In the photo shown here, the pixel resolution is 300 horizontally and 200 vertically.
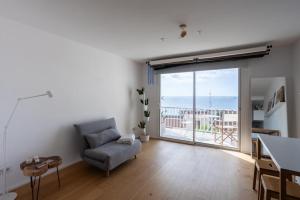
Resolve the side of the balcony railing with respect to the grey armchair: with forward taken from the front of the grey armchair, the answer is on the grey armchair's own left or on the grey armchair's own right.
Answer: on the grey armchair's own left

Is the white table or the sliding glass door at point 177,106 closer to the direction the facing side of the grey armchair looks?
the white table

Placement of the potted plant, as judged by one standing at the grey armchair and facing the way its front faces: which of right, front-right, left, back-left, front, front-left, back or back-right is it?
left

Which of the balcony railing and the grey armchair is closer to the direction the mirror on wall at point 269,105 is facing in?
the grey armchair

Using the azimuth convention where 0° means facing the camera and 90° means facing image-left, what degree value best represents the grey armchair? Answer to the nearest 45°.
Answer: approximately 315°

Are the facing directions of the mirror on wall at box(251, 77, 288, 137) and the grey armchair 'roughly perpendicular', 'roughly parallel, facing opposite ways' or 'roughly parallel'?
roughly perpendicular

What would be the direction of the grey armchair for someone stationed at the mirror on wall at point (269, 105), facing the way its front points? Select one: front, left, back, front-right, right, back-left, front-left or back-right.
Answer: front-right

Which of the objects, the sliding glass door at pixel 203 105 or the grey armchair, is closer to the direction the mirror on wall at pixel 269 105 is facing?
the grey armchair
